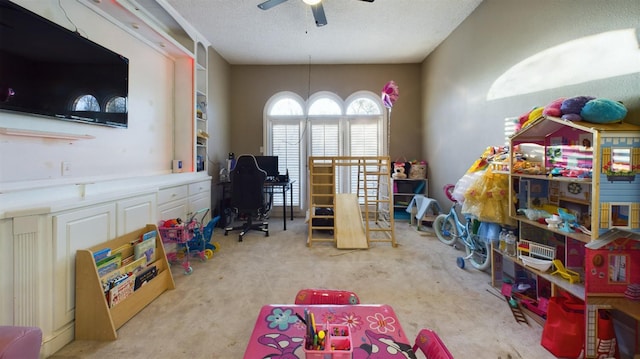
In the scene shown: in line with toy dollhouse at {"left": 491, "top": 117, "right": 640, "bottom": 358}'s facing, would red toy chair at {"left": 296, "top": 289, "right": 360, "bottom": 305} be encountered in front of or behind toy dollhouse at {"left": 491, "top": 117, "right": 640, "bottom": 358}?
in front

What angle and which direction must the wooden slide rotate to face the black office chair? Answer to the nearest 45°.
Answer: approximately 90° to its right

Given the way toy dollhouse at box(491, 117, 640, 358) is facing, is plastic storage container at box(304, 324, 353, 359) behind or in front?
in front

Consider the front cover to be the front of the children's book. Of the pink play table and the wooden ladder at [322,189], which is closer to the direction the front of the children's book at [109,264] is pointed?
the pink play table

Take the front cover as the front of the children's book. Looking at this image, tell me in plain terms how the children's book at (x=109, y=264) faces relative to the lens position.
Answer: facing the viewer and to the right of the viewer

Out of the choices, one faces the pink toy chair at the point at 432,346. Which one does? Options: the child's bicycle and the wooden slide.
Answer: the wooden slide

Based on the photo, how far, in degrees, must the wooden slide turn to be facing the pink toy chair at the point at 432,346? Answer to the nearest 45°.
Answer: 0° — it already faces it

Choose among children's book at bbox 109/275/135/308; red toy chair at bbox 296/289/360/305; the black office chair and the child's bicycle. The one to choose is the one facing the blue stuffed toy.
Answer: the children's book

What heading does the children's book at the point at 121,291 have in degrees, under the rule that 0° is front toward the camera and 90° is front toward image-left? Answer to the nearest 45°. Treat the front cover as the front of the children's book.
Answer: approximately 315°

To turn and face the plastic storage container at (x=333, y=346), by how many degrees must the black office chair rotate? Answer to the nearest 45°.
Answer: approximately 180°

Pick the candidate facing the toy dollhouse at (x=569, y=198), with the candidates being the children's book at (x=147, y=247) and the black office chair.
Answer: the children's book
